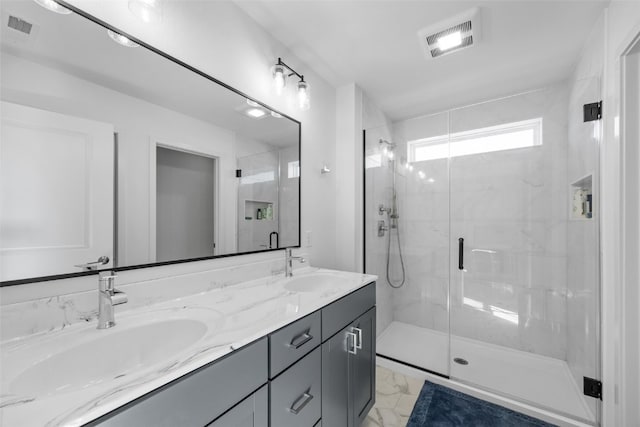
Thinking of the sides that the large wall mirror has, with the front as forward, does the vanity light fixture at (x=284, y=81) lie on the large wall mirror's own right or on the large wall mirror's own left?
on the large wall mirror's own left

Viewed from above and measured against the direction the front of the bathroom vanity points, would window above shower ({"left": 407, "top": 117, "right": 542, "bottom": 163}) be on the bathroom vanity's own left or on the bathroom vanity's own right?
on the bathroom vanity's own left

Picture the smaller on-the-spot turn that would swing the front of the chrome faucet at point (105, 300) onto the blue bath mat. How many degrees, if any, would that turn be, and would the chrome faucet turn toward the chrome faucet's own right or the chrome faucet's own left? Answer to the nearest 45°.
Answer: approximately 45° to the chrome faucet's own left

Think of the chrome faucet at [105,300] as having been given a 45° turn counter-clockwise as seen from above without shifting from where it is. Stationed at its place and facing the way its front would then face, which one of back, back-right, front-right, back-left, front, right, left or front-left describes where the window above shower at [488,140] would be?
front

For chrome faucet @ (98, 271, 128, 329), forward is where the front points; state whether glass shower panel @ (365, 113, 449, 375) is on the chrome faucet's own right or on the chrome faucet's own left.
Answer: on the chrome faucet's own left

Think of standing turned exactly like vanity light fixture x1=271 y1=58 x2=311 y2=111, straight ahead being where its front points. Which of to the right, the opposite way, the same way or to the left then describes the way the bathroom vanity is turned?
the same way

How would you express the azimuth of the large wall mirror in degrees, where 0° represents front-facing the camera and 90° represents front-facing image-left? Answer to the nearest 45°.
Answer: approximately 315°

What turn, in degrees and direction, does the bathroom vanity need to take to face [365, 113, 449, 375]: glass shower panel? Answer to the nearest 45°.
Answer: approximately 90° to its left

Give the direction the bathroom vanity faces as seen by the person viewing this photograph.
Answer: facing the viewer and to the right of the viewer

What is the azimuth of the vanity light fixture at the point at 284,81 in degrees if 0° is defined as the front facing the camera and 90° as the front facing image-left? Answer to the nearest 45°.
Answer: approximately 315°

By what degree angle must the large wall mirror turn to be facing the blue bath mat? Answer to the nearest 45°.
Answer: approximately 45° to its left
